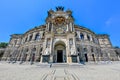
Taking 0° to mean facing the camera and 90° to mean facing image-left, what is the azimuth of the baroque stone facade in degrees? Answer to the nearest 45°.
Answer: approximately 0°
